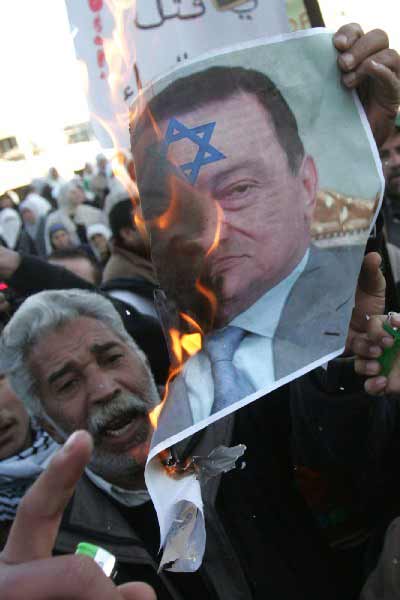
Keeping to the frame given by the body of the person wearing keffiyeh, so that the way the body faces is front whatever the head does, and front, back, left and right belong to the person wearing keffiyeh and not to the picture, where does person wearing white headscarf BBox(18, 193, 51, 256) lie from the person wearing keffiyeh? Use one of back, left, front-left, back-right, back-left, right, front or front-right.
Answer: back

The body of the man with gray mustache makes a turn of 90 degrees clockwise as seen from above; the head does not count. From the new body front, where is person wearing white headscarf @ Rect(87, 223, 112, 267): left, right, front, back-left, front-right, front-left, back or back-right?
right

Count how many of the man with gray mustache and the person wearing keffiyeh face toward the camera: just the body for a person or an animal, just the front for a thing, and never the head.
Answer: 2

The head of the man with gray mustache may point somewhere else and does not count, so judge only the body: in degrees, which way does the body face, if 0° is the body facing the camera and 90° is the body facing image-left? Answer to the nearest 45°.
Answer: approximately 0°

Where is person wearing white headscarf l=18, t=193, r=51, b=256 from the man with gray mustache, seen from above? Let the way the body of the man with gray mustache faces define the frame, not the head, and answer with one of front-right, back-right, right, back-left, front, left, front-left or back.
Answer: back

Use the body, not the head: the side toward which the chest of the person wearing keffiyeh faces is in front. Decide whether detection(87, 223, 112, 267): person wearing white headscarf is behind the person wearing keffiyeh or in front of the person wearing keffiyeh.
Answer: behind

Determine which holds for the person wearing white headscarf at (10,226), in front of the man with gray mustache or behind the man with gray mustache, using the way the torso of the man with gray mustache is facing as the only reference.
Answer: behind
